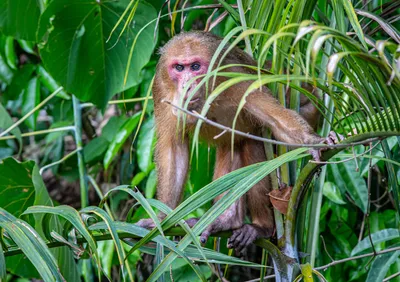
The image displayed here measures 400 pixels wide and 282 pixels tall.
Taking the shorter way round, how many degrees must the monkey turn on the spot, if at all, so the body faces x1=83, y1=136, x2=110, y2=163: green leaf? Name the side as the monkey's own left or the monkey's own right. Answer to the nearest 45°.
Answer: approximately 90° to the monkey's own right

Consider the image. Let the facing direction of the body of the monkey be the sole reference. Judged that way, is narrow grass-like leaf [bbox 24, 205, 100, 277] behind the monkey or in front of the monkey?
in front

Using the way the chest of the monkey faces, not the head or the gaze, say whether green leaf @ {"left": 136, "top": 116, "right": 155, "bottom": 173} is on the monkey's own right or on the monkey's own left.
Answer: on the monkey's own right

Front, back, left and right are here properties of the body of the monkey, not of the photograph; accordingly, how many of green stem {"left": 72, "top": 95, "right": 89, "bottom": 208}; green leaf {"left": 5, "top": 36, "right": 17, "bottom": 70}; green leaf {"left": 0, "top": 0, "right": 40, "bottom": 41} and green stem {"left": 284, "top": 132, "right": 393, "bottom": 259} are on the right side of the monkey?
3

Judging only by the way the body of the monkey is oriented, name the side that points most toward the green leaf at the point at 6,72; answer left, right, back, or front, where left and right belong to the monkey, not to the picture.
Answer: right

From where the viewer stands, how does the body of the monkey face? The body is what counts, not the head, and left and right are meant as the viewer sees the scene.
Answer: facing the viewer and to the left of the viewer

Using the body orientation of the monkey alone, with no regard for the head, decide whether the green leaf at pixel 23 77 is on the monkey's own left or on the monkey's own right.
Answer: on the monkey's own right

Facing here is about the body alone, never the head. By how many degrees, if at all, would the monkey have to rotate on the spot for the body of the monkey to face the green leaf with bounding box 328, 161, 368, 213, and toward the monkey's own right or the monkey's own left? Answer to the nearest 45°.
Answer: approximately 135° to the monkey's own left

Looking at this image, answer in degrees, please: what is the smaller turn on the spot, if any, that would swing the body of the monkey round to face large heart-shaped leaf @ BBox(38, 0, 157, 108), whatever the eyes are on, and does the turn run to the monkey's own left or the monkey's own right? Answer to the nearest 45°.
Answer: approximately 90° to the monkey's own right

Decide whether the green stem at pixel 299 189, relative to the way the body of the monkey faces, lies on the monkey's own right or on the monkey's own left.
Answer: on the monkey's own left

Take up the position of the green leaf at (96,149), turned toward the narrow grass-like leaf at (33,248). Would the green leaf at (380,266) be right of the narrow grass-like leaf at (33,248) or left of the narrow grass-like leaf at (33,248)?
left

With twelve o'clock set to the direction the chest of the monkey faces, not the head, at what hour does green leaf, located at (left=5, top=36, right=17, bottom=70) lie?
The green leaf is roughly at 3 o'clock from the monkey.
